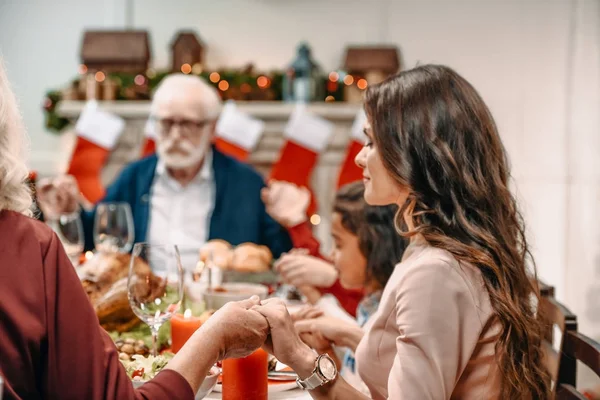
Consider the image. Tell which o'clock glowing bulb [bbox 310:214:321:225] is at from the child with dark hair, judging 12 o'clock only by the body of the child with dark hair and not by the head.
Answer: The glowing bulb is roughly at 3 o'clock from the child with dark hair.

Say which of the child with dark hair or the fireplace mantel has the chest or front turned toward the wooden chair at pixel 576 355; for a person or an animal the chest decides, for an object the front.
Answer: the fireplace mantel

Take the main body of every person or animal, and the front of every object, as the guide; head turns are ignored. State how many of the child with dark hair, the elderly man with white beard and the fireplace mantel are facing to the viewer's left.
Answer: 1

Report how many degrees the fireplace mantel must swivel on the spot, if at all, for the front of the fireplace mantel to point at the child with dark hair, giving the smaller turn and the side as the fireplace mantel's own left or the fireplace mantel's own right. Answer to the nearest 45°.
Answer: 0° — it already faces them

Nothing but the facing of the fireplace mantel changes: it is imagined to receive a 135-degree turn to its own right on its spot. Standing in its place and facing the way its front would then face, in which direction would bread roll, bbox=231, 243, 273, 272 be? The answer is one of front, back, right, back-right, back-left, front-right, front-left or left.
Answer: back-left

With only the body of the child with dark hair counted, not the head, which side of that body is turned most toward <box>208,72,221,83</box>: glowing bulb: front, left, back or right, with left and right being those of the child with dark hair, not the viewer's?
right

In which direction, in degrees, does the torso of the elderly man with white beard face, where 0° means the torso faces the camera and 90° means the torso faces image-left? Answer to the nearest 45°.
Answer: approximately 0°

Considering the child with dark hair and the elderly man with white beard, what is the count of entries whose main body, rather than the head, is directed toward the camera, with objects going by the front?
1

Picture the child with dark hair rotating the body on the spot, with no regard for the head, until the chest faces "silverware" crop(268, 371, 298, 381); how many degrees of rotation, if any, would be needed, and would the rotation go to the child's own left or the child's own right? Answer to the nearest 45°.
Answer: approximately 90° to the child's own left

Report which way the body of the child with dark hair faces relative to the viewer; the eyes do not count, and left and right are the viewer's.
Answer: facing to the left of the viewer

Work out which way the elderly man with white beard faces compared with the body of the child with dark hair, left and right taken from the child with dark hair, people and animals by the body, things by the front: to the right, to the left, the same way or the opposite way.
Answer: to the left

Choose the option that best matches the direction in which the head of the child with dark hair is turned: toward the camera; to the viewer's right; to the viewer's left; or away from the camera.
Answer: to the viewer's left
